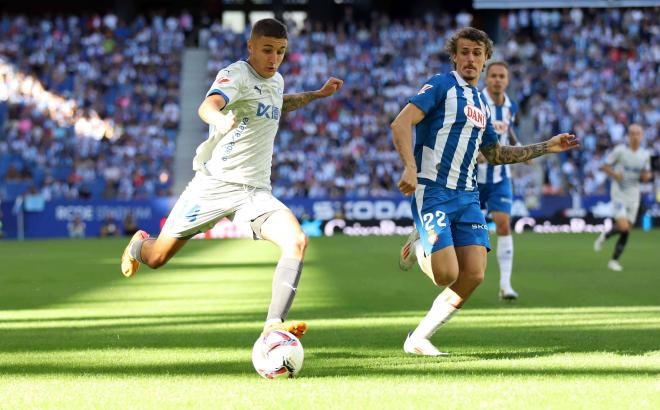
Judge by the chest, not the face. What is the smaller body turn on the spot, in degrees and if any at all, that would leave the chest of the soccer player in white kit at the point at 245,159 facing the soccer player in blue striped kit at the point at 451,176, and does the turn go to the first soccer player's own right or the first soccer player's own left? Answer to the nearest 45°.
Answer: approximately 45° to the first soccer player's own left

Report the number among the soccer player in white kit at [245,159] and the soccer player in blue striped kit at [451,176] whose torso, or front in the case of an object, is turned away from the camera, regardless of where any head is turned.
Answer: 0

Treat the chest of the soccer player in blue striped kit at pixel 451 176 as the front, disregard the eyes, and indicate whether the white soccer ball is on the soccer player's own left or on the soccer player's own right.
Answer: on the soccer player's own right

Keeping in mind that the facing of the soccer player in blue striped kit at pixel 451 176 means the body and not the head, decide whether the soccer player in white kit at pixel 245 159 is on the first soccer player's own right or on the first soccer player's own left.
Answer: on the first soccer player's own right

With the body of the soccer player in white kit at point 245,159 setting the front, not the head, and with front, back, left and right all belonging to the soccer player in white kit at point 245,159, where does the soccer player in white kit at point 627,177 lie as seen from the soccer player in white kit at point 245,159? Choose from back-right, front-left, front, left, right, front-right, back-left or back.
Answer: left

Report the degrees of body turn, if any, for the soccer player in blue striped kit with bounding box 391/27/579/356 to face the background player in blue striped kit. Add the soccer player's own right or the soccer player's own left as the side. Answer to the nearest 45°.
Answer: approximately 135° to the soccer player's own left

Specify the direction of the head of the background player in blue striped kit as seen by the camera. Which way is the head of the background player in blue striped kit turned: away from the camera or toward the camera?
toward the camera
